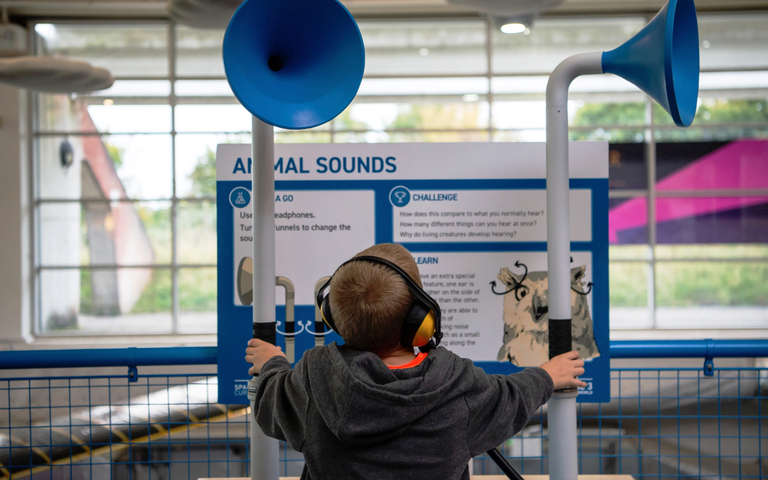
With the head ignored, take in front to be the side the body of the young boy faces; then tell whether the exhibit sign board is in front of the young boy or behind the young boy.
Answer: in front

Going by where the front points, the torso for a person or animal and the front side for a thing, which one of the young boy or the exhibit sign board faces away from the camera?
the young boy

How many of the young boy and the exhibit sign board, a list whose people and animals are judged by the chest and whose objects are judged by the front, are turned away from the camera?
1

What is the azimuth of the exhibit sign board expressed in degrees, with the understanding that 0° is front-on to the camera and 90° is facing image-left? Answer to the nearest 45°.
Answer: approximately 0°

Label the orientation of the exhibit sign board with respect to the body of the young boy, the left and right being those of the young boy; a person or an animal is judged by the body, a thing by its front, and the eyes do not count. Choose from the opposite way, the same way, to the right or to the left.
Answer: the opposite way

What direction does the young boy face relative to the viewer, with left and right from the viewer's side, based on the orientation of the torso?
facing away from the viewer

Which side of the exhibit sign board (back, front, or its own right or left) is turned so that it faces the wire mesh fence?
back
